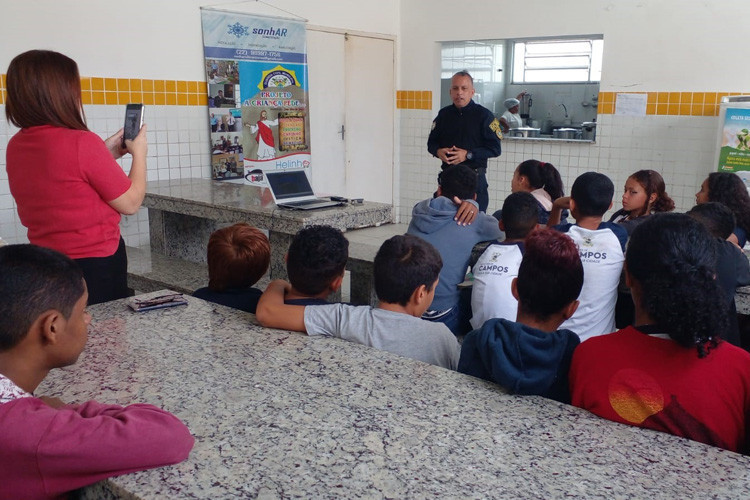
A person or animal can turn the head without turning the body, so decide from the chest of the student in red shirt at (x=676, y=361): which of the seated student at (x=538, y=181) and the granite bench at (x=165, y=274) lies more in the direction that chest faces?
the seated student

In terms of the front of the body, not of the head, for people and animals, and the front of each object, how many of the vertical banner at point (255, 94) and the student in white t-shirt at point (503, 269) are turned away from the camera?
1

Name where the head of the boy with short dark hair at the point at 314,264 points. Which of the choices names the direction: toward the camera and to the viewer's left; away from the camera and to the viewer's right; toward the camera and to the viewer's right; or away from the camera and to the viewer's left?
away from the camera and to the viewer's right

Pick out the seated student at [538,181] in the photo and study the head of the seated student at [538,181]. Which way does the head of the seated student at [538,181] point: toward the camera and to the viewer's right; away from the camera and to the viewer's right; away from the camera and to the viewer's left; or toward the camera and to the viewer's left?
away from the camera and to the viewer's left

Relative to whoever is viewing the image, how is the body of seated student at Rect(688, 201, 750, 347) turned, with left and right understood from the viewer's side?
facing away from the viewer and to the left of the viewer

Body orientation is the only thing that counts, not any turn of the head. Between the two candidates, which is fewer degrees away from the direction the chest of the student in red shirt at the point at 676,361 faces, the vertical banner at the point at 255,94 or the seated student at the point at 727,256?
the seated student

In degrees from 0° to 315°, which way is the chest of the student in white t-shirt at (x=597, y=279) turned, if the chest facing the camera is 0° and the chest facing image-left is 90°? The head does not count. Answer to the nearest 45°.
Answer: approximately 180°

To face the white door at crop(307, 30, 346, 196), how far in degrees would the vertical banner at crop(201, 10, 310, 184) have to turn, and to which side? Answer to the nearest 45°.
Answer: approximately 135° to its left

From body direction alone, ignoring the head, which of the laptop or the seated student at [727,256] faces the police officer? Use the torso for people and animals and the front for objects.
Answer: the seated student

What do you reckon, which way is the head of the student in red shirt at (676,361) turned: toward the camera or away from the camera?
away from the camera

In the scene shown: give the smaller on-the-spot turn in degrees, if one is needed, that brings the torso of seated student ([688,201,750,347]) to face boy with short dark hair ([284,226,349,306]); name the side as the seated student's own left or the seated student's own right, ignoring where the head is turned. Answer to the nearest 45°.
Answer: approximately 90° to the seated student's own left

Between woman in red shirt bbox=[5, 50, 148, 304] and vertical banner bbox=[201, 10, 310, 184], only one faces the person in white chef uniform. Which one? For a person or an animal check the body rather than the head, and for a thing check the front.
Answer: the woman in red shirt

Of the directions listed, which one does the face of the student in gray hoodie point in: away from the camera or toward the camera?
away from the camera

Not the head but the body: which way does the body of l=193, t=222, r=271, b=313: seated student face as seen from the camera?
away from the camera
